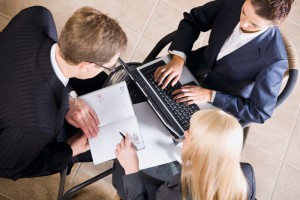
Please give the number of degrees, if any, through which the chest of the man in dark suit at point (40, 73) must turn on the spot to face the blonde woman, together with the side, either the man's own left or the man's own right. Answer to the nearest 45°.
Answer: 0° — they already face them

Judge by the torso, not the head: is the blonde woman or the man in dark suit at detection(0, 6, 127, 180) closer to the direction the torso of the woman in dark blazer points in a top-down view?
the man in dark suit

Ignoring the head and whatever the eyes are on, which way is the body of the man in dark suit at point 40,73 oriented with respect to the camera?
to the viewer's right

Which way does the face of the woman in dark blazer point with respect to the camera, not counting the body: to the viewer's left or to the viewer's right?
to the viewer's left

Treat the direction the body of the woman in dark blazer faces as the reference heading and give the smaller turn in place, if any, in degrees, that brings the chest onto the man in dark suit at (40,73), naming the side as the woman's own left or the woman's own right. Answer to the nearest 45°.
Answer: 0° — they already face them

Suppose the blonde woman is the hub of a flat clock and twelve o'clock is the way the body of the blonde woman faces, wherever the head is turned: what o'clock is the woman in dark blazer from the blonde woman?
The woman in dark blazer is roughly at 1 o'clock from the blonde woman.

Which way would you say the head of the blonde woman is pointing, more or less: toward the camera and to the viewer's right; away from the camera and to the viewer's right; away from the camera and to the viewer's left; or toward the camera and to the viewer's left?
away from the camera and to the viewer's left

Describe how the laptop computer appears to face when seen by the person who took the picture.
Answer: facing away from the viewer and to the right of the viewer

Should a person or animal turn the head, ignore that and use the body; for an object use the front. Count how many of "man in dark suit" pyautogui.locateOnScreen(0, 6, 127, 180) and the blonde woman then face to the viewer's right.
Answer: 1

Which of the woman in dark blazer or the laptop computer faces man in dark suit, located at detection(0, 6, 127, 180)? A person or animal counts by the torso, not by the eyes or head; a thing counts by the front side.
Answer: the woman in dark blazer
